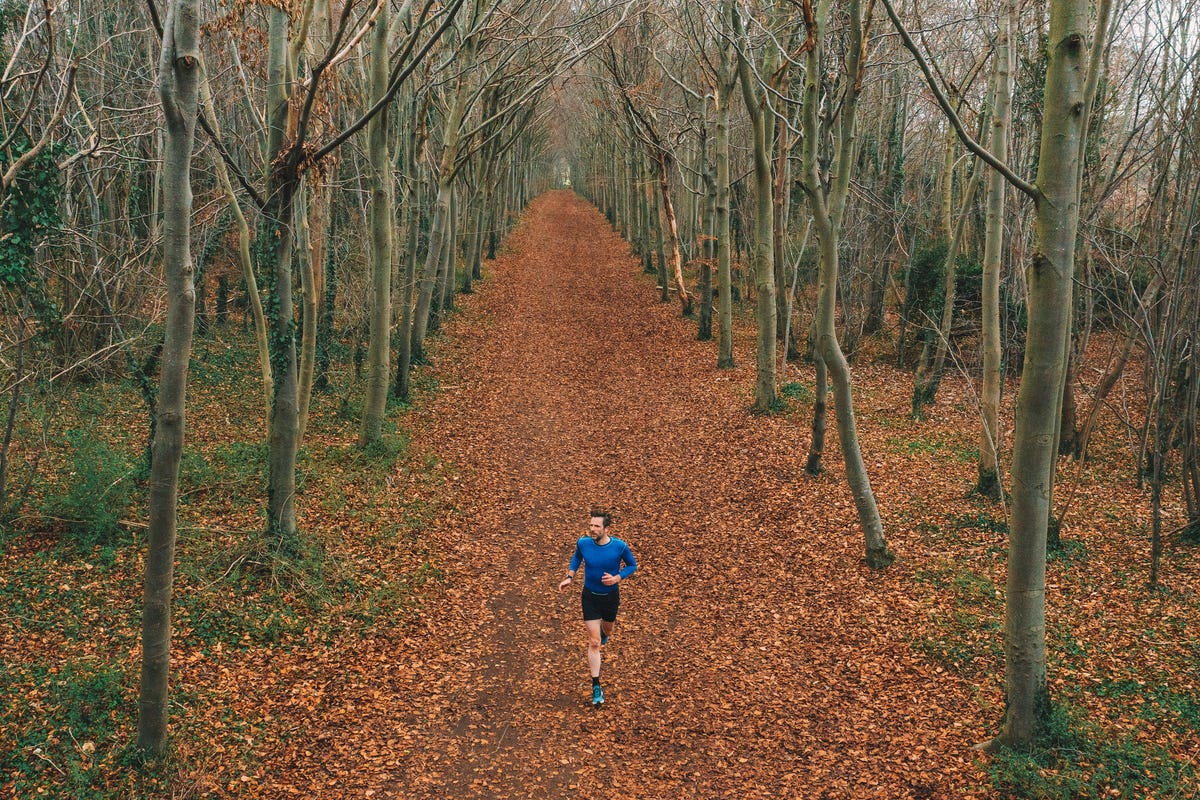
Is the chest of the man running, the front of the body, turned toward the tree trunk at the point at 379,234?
no

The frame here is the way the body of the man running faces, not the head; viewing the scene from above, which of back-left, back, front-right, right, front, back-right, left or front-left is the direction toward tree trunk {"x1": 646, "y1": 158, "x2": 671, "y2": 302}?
back

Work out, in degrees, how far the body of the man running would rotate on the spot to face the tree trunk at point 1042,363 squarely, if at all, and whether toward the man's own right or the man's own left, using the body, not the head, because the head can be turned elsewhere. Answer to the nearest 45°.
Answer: approximately 45° to the man's own left

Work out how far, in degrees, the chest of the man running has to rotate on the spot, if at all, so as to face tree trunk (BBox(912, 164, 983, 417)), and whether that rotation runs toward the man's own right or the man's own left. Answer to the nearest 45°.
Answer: approximately 135° to the man's own left

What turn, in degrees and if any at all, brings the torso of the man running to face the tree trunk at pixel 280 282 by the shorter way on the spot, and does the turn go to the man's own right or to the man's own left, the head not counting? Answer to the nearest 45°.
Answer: approximately 135° to the man's own right

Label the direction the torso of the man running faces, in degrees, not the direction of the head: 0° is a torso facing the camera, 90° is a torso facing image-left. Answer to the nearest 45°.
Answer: approximately 0°

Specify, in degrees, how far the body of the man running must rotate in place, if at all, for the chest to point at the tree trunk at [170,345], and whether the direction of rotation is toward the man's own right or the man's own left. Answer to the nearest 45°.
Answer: approximately 45° to the man's own right

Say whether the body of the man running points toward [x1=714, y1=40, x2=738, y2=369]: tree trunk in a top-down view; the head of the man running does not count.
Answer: no

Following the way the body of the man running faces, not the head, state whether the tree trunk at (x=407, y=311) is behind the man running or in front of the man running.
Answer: behind

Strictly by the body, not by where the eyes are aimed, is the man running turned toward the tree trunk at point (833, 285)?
no
